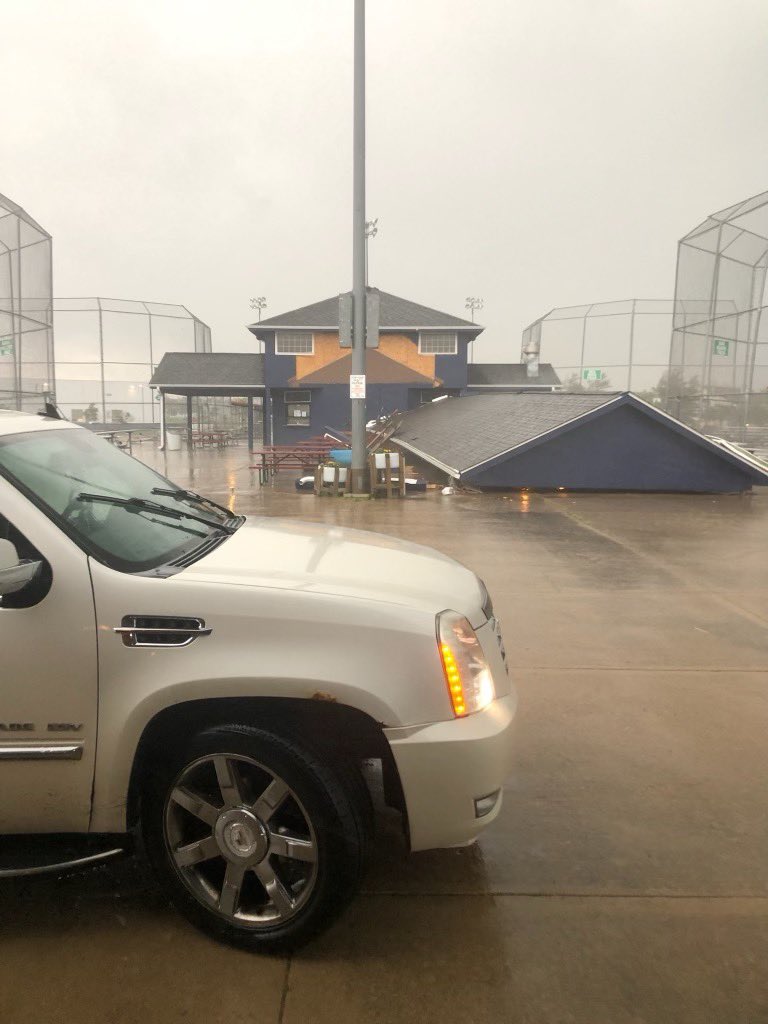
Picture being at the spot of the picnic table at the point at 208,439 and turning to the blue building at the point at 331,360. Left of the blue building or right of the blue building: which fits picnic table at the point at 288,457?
right

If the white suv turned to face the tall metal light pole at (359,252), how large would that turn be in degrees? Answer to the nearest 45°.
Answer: approximately 90° to its left

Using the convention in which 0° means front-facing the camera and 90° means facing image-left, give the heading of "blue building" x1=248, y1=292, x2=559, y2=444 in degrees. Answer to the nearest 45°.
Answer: approximately 0°

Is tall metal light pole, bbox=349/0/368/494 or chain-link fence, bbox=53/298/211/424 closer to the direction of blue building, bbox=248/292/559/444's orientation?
the tall metal light pole

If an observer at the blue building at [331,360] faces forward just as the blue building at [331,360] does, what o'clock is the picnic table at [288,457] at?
The picnic table is roughly at 12 o'clock from the blue building.

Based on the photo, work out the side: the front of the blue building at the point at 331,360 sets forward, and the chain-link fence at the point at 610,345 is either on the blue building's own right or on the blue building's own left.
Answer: on the blue building's own left

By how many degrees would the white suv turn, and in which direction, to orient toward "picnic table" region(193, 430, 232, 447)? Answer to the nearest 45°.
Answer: approximately 90° to its left

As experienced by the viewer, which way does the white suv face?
facing to the right of the viewer

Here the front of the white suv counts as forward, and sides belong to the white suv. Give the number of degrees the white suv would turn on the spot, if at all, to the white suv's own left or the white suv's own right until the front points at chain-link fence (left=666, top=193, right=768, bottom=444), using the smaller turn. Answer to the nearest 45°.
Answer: approximately 45° to the white suv's own left

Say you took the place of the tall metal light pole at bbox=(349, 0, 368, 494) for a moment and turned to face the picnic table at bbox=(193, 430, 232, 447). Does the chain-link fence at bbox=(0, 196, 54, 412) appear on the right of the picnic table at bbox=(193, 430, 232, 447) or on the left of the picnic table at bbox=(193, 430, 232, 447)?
left
